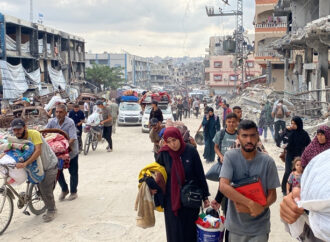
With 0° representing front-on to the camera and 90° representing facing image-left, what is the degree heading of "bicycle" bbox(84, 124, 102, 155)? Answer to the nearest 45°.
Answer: approximately 45°

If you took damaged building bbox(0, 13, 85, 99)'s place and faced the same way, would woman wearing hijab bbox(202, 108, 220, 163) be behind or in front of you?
in front

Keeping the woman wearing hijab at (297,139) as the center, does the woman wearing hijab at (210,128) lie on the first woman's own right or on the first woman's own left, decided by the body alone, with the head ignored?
on the first woman's own right

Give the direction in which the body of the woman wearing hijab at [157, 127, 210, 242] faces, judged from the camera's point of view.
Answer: toward the camera

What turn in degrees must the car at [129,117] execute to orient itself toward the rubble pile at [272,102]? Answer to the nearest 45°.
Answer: approximately 90° to its left

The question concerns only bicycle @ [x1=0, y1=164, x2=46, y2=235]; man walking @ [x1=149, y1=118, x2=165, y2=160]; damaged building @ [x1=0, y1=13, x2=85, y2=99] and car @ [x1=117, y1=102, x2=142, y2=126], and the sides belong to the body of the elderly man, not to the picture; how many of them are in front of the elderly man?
1

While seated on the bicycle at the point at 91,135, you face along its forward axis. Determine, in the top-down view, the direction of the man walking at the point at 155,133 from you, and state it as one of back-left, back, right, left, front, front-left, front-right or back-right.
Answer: front-left

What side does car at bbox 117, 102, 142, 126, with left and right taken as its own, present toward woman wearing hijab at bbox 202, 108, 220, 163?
front

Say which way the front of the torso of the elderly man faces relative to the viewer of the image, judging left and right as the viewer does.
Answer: facing the viewer and to the left of the viewer

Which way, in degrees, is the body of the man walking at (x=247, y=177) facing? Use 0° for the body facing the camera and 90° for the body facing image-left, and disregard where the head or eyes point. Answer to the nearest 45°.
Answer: approximately 0°

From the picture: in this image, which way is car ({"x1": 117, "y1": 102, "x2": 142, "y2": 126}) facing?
toward the camera

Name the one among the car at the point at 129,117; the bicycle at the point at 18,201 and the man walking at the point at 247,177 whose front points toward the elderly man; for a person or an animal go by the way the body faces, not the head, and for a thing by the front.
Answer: the car

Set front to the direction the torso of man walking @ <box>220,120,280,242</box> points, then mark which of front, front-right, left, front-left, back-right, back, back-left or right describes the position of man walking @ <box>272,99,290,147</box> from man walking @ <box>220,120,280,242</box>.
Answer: back

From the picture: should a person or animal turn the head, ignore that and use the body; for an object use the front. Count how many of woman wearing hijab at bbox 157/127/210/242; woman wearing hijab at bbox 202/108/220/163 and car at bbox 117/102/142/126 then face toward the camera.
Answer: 3

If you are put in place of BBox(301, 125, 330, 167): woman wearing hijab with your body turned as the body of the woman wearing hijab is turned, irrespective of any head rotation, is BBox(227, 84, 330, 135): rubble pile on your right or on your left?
on your right
